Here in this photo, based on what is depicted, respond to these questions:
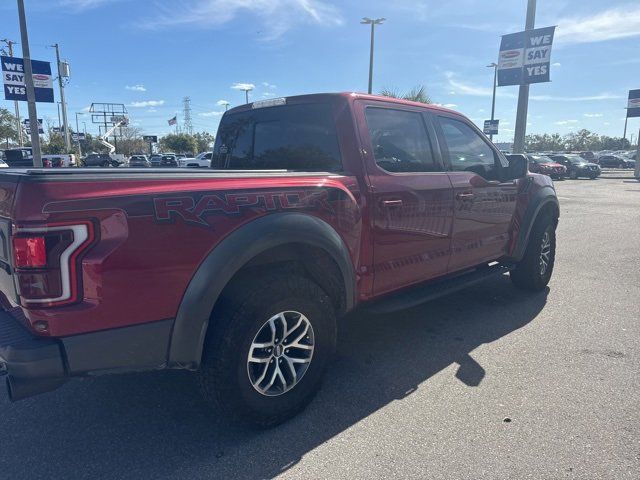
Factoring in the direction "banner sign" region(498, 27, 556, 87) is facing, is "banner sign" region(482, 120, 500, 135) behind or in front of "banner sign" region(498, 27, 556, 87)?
behind

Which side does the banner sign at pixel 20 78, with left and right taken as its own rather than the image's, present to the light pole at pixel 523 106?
left

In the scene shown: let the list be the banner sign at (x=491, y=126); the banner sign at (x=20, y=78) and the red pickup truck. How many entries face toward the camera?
2

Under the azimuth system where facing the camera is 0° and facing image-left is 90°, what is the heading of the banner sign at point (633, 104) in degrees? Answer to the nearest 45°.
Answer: approximately 0°

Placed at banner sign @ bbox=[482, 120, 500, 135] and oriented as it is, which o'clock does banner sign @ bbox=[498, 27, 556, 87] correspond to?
banner sign @ bbox=[498, 27, 556, 87] is roughly at 12 o'clock from banner sign @ bbox=[482, 120, 500, 135].

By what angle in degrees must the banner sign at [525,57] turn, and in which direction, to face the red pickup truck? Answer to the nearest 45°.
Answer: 0° — it already faces it

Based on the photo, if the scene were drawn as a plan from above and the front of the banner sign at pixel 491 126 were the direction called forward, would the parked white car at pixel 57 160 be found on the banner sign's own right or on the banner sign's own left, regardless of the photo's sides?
on the banner sign's own right

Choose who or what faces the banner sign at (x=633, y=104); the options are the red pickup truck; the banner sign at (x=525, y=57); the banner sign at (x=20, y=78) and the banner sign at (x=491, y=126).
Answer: the red pickup truck

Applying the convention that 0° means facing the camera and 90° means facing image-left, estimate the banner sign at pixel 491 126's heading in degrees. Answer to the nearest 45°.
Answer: approximately 0°

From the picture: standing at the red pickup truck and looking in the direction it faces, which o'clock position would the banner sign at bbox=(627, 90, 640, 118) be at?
The banner sign is roughly at 12 o'clock from the red pickup truck.

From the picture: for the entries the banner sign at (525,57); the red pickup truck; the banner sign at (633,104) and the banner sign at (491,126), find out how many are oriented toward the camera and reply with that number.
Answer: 3
